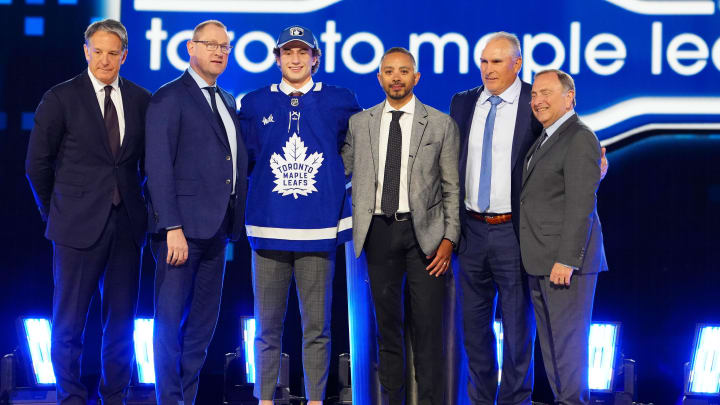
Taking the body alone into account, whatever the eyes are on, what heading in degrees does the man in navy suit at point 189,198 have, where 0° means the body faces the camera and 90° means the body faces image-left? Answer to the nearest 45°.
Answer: approximately 315°

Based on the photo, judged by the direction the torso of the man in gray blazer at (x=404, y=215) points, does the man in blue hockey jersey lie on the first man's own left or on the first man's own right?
on the first man's own right

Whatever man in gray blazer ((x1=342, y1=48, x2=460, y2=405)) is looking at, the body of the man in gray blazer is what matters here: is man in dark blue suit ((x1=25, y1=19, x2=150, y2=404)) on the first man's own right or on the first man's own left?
on the first man's own right

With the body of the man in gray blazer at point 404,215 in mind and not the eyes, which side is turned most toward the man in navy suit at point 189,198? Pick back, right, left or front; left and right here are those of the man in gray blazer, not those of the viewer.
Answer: right

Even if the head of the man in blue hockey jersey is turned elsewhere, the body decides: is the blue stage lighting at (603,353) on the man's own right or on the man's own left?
on the man's own left

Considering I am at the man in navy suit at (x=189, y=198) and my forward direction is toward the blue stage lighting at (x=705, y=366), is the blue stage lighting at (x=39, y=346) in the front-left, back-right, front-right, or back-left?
back-left

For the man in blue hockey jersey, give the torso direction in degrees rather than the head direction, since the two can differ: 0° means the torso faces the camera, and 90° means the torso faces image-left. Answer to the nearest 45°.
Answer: approximately 0°

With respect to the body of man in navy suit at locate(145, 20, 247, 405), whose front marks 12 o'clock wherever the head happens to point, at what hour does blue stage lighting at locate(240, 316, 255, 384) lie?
The blue stage lighting is roughly at 8 o'clock from the man in navy suit.

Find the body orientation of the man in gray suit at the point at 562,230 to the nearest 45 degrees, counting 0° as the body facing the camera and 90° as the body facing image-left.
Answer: approximately 45°

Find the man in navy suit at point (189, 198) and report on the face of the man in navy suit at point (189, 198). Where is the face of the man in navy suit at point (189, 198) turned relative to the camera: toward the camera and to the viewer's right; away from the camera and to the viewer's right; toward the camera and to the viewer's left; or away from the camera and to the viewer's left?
toward the camera and to the viewer's right

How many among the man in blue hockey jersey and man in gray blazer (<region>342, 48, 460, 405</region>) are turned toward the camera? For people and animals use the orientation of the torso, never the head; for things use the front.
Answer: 2
